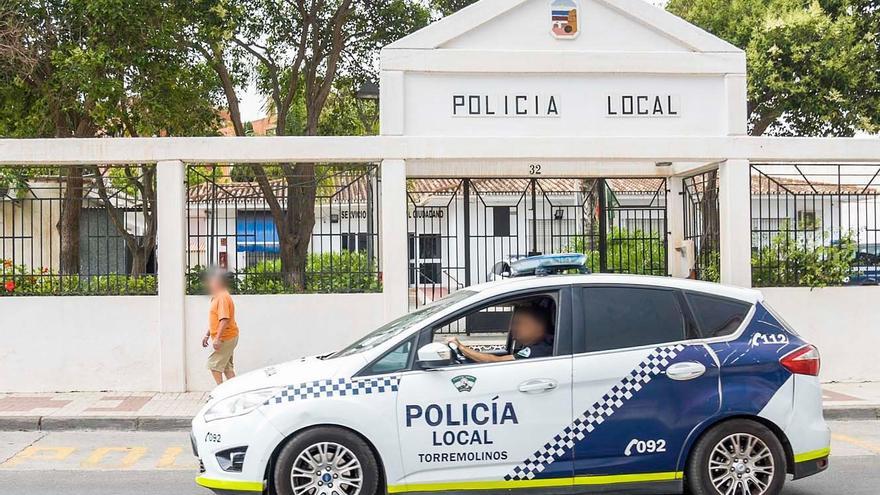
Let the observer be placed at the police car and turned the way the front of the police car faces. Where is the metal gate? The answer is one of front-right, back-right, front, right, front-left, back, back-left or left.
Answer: right

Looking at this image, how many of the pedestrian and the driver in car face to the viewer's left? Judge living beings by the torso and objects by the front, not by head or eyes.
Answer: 2

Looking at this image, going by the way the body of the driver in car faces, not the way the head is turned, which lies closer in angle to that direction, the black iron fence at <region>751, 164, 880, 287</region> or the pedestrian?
the pedestrian

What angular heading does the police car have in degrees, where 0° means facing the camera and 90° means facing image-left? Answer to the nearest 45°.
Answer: approximately 90°

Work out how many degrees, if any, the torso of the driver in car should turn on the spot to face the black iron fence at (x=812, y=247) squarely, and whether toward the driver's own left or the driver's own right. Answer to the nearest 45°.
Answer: approximately 135° to the driver's own right

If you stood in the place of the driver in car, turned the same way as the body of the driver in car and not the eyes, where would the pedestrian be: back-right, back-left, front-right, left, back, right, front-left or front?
front-right

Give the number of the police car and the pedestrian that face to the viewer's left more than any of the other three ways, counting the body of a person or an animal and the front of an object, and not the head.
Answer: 2

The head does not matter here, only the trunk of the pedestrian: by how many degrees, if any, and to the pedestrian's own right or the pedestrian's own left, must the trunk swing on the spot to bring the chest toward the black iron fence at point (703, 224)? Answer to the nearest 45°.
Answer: approximately 180°

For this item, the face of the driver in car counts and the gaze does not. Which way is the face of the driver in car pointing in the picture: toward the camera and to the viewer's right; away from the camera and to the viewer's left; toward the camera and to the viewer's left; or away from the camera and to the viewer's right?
toward the camera and to the viewer's left

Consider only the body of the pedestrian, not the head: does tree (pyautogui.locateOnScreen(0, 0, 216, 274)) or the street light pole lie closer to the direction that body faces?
the tree

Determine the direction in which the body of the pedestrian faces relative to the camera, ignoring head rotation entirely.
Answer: to the viewer's left

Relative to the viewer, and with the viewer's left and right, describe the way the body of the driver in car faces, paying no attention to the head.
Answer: facing to the left of the viewer
